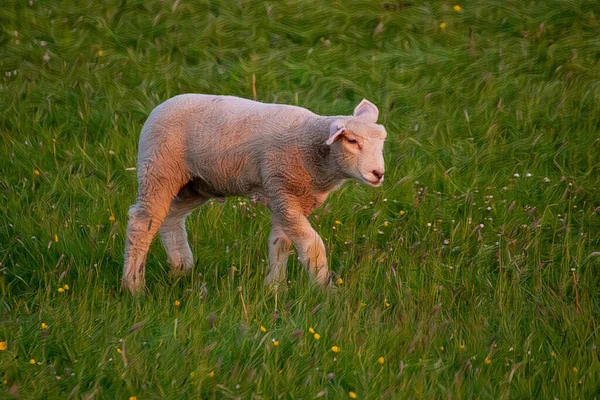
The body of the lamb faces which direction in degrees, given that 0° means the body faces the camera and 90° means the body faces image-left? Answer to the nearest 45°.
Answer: approximately 270°
